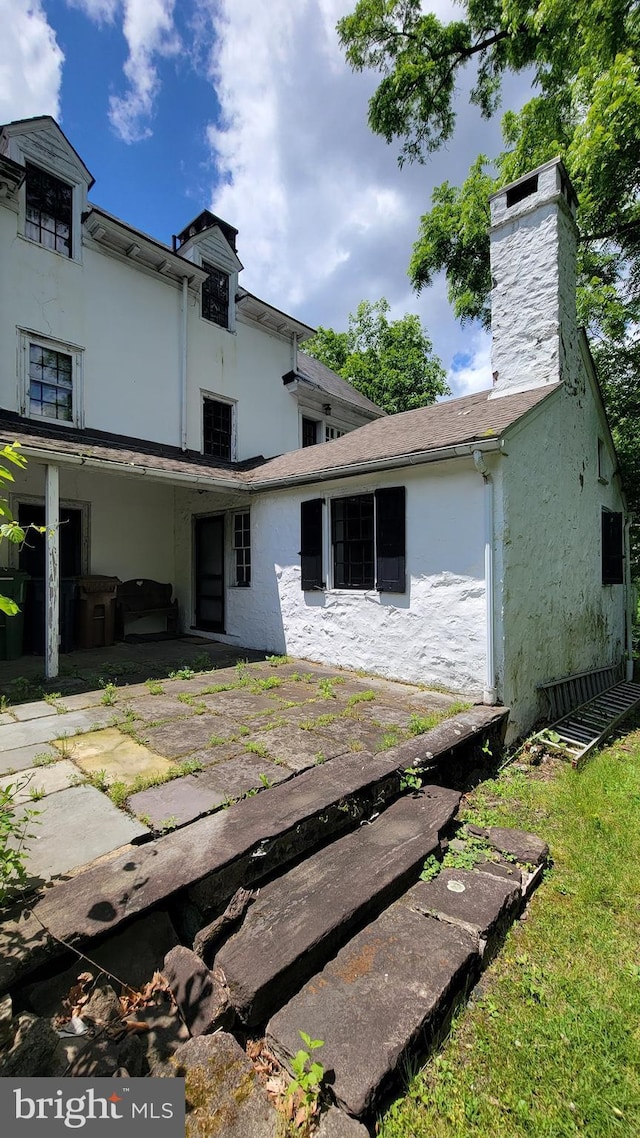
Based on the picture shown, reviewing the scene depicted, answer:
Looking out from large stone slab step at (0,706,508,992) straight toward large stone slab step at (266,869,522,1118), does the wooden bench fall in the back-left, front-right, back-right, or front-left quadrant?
back-left

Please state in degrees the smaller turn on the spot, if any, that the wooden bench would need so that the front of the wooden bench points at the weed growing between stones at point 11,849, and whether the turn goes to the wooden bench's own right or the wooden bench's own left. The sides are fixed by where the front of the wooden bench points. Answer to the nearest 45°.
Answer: approximately 45° to the wooden bench's own right

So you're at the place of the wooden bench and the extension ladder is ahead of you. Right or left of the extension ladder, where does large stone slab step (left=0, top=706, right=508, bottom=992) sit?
right

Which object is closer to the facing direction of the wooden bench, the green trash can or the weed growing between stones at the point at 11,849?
the weed growing between stones

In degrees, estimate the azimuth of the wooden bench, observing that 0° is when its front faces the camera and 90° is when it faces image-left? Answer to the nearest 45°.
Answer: approximately 315°

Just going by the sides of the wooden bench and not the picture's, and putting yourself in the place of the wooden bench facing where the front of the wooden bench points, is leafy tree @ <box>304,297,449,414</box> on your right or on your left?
on your left

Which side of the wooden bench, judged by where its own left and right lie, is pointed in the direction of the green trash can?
right
